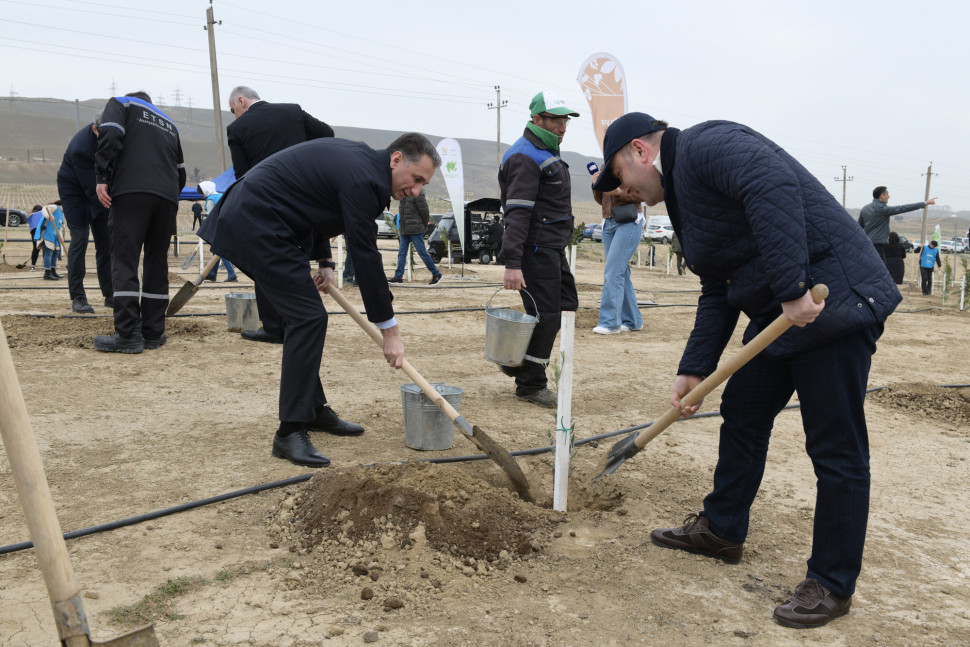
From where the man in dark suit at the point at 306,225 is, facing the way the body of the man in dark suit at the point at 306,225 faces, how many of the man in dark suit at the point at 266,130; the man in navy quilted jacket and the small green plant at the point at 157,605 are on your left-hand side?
1

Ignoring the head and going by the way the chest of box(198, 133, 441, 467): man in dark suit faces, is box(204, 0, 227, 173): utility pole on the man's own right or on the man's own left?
on the man's own left

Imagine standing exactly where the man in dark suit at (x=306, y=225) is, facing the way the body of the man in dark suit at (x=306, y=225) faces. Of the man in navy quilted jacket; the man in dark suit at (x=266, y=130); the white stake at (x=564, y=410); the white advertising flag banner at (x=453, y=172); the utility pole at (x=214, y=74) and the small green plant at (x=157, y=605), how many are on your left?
3

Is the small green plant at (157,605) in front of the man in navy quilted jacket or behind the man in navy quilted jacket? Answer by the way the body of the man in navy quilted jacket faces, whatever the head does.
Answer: in front

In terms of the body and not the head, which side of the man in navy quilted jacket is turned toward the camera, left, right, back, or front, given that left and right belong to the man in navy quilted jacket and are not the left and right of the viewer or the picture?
left

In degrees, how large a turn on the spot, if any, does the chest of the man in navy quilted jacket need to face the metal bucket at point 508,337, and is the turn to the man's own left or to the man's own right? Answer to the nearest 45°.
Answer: approximately 45° to the man's own right

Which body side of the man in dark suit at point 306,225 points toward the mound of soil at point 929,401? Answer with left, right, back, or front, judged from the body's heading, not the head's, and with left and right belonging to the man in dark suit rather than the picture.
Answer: front

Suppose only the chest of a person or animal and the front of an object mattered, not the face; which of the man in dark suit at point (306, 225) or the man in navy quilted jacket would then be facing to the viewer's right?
the man in dark suit

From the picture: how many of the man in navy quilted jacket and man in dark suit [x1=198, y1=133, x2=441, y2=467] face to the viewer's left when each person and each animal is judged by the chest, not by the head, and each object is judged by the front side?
1

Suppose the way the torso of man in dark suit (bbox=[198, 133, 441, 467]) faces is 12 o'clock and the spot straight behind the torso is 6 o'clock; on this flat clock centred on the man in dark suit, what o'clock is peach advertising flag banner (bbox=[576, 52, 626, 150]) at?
The peach advertising flag banner is roughly at 10 o'clock from the man in dark suit.

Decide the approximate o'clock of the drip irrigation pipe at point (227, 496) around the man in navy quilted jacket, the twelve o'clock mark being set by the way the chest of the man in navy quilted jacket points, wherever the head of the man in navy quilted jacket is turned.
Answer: The drip irrigation pipe is roughly at 12 o'clock from the man in navy quilted jacket.

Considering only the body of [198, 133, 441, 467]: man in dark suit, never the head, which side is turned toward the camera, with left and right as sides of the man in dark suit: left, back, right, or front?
right

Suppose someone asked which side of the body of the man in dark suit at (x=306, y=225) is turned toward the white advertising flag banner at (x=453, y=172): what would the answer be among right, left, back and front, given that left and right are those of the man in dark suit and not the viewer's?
left

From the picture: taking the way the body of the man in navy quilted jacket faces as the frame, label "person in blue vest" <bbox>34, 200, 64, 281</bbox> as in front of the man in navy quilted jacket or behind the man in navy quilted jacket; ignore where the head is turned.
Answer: in front

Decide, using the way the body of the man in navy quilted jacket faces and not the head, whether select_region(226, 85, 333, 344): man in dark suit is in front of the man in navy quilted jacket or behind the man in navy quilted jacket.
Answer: in front
